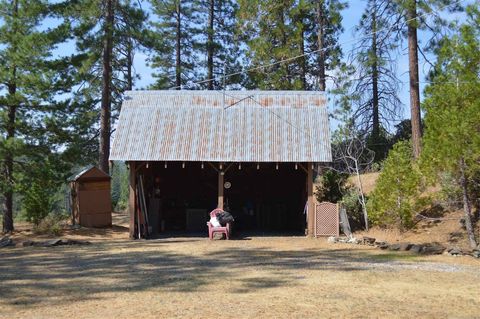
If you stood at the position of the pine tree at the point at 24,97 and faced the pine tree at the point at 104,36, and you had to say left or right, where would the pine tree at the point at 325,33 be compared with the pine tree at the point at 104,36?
right

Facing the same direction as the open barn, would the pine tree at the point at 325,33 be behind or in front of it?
behind

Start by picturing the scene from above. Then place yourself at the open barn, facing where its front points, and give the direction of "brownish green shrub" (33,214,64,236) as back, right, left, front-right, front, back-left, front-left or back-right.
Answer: right

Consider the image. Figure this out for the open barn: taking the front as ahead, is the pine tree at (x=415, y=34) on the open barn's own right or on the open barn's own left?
on the open barn's own left

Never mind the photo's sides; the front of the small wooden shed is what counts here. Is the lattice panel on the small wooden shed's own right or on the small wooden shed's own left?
on the small wooden shed's own left

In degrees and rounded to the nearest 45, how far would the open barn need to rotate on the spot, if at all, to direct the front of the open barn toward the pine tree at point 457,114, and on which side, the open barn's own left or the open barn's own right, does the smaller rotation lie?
approximately 45° to the open barn's own left

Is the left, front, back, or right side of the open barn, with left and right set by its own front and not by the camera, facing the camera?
front

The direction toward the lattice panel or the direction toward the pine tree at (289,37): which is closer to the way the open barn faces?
the lattice panel

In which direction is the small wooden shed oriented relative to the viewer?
toward the camera

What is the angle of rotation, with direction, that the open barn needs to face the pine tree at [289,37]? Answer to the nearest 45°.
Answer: approximately 135° to its left

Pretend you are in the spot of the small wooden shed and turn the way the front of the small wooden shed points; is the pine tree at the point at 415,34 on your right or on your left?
on your left

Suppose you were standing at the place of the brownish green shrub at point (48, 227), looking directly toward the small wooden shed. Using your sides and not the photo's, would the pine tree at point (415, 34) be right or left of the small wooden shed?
right

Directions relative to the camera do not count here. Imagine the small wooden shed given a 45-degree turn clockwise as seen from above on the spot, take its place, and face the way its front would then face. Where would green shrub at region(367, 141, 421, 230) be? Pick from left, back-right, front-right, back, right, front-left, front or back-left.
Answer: left

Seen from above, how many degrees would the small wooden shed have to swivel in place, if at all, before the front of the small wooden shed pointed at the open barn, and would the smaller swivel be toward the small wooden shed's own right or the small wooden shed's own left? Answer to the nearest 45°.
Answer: approximately 45° to the small wooden shed's own left

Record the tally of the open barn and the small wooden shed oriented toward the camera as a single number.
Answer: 2

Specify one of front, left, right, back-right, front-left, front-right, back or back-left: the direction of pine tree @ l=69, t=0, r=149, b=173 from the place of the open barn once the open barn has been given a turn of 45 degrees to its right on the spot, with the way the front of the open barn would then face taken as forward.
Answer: right
